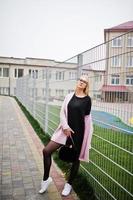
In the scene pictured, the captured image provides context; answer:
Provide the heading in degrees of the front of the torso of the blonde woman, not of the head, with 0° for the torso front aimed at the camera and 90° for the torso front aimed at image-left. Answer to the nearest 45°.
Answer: approximately 45°
